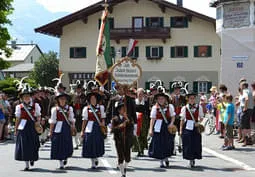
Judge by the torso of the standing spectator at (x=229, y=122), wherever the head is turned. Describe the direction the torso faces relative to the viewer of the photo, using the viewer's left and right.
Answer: facing to the left of the viewer

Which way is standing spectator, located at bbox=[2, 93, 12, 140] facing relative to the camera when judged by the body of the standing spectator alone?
to the viewer's right

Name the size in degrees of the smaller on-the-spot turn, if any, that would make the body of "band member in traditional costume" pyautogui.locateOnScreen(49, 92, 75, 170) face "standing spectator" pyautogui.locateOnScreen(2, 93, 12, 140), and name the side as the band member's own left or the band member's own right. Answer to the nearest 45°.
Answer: approximately 180°

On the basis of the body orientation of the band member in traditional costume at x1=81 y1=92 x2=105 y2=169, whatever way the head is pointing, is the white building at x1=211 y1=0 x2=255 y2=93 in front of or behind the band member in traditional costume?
behind

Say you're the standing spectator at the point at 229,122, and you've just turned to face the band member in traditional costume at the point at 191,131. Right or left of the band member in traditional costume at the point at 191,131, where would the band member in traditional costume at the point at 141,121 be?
right

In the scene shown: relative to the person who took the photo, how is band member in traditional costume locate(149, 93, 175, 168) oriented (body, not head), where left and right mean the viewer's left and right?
facing the viewer

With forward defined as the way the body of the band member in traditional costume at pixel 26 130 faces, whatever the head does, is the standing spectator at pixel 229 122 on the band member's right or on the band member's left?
on the band member's left

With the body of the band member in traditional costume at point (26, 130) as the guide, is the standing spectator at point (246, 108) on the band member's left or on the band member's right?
on the band member's left

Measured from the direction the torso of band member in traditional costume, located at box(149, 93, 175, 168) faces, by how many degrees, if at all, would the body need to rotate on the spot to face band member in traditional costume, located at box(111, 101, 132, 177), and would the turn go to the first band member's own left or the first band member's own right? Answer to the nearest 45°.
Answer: approximately 45° to the first band member's own right

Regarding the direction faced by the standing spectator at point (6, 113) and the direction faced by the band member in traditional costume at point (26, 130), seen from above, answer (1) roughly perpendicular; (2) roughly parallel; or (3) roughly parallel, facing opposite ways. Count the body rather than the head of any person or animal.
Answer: roughly perpendicular

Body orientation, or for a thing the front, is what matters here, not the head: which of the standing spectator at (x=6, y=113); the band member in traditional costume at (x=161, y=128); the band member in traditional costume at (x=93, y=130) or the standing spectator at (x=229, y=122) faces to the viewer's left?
the standing spectator at (x=229, y=122)
